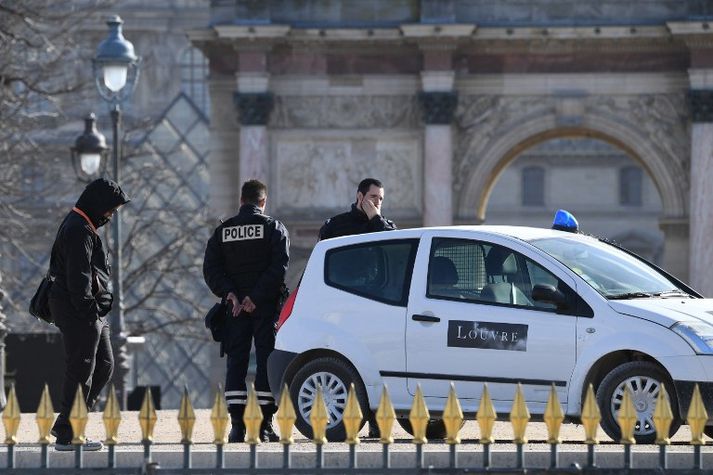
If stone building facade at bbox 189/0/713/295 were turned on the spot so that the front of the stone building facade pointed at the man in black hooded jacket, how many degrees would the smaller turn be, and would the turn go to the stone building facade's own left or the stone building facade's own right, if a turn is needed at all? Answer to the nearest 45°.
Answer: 0° — it already faces them

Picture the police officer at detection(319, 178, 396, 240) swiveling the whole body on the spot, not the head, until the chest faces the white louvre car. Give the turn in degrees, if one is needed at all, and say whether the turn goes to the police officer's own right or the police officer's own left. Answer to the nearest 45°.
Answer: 0° — they already face it

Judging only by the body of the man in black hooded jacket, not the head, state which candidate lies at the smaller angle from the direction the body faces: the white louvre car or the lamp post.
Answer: the white louvre car

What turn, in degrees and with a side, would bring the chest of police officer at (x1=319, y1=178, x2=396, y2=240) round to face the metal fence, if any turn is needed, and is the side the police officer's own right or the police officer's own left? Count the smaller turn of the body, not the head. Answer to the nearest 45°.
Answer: approximately 45° to the police officer's own right

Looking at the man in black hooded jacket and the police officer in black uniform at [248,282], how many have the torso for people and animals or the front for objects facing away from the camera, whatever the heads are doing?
1

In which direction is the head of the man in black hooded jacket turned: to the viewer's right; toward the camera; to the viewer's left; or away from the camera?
to the viewer's right

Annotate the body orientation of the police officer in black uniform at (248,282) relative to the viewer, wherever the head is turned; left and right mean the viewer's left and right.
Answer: facing away from the viewer

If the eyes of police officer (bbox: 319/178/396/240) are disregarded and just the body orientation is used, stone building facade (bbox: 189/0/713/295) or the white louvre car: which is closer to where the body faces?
the white louvre car
